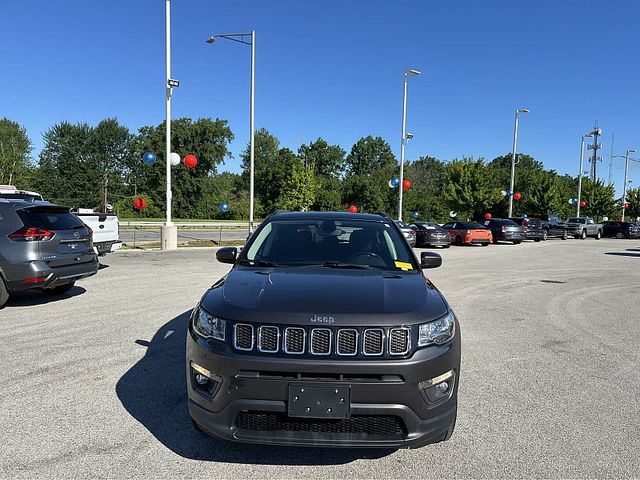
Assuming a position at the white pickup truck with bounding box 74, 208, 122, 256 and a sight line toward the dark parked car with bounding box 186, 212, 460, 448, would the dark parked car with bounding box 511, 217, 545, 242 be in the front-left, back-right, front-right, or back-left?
back-left

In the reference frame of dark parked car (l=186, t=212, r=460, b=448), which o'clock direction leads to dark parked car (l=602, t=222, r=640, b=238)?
dark parked car (l=602, t=222, r=640, b=238) is roughly at 7 o'clock from dark parked car (l=186, t=212, r=460, b=448).

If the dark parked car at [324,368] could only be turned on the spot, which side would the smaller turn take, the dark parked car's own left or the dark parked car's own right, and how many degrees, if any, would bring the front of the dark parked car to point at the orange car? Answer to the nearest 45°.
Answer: approximately 180°

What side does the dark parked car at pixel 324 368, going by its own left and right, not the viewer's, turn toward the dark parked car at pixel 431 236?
back

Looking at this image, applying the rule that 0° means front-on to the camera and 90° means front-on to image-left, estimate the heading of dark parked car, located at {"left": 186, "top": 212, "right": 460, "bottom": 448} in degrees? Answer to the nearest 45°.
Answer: approximately 0°

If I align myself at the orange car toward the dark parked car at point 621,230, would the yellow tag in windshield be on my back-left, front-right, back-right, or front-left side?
back-right

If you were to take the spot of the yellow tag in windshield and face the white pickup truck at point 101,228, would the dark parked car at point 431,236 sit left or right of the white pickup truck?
right

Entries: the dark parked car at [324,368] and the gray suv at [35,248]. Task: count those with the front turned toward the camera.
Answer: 1

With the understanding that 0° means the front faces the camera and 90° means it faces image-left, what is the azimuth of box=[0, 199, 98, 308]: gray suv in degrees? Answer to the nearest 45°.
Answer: approximately 135°

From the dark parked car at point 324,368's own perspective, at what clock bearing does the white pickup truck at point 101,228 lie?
The white pickup truck is roughly at 5 o'clock from the dark parked car.

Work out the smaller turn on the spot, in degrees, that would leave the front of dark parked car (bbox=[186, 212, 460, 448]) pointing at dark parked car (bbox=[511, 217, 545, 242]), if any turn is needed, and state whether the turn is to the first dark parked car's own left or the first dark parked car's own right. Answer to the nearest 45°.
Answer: approximately 135° to the first dark parked car's own left

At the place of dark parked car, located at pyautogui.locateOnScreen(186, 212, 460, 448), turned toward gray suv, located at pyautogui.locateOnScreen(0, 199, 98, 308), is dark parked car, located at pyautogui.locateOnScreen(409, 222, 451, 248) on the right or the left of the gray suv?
right

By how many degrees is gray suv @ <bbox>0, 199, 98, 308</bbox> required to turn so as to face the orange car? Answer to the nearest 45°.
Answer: approximately 90° to its right
